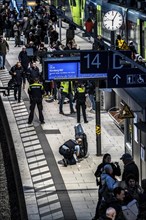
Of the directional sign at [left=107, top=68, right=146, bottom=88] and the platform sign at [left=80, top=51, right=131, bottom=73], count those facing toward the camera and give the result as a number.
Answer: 2

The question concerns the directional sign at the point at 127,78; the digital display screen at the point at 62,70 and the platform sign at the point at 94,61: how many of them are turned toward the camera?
3

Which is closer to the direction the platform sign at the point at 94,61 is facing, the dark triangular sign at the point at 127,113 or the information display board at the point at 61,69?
the dark triangular sign

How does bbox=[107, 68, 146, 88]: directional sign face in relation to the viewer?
toward the camera

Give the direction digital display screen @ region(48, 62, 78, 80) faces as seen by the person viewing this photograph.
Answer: facing the viewer

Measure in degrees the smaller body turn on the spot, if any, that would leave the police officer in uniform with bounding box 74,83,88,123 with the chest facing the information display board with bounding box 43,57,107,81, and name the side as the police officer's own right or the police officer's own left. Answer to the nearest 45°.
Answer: approximately 180°
